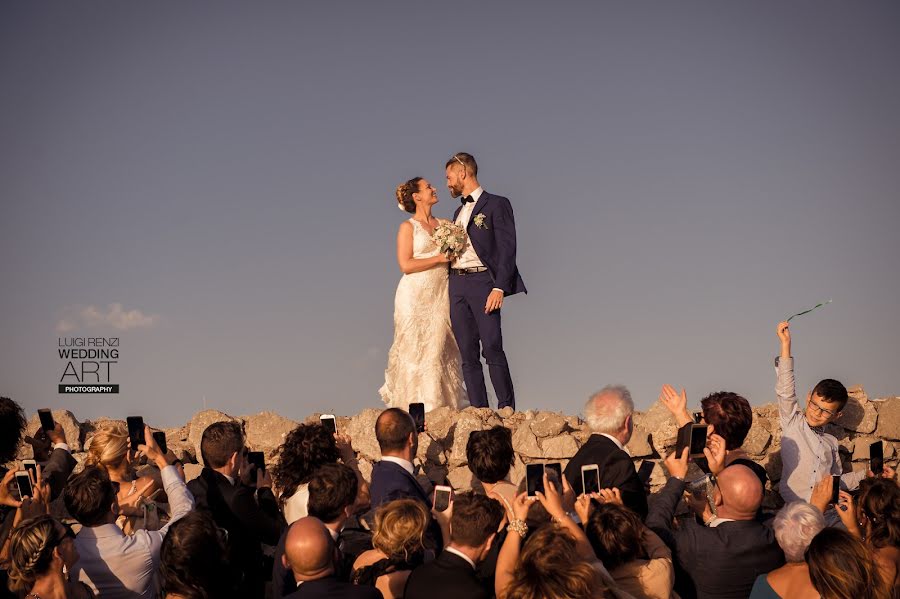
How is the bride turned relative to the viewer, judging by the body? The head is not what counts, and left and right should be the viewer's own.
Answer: facing the viewer and to the right of the viewer

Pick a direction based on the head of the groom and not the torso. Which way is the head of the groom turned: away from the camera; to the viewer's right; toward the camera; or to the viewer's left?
to the viewer's left

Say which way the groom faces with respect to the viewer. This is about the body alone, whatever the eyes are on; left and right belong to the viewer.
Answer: facing the viewer and to the left of the viewer

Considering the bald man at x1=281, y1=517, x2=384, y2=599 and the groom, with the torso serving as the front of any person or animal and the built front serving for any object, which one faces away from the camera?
the bald man

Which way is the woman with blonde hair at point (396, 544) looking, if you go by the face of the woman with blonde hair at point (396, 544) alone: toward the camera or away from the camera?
away from the camera

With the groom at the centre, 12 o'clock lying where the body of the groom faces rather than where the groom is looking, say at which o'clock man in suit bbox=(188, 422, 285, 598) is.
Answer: The man in suit is roughly at 11 o'clock from the groom.

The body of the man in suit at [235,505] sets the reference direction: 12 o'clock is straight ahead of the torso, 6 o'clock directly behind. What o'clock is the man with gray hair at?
The man with gray hair is roughly at 2 o'clock from the man in suit.

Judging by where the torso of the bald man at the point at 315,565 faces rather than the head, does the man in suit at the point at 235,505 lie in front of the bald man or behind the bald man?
in front

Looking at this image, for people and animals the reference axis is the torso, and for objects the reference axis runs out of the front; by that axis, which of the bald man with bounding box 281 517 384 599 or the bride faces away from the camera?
the bald man

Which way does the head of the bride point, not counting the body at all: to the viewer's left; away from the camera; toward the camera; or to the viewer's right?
to the viewer's right

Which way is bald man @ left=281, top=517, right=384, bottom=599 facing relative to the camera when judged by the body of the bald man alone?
away from the camera

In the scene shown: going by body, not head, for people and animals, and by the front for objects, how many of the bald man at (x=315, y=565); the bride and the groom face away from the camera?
1

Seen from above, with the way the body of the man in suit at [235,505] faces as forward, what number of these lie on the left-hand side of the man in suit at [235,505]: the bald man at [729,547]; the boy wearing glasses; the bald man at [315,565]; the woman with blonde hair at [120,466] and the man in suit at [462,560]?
1

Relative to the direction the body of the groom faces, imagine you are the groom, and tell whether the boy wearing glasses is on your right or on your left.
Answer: on your left

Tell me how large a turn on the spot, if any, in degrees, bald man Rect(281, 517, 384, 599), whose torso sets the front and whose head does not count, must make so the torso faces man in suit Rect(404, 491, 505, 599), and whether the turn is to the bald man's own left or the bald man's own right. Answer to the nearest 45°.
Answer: approximately 90° to the bald man's own right
